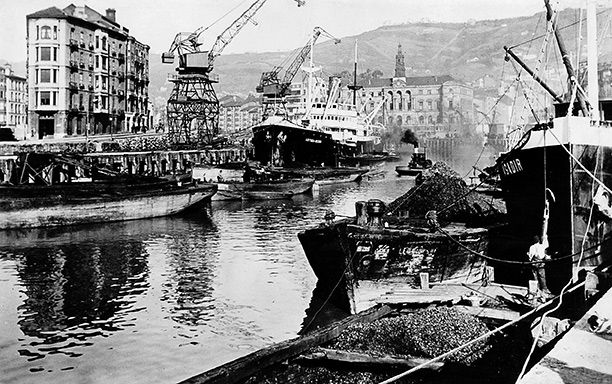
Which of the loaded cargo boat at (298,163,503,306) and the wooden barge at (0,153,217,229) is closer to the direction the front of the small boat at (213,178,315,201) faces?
the loaded cargo boat

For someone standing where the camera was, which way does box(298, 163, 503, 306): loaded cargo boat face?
facing the viewer and to the left of the viewer

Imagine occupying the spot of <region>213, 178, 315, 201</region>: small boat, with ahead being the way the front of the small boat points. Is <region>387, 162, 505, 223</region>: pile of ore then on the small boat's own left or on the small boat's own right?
on the small boat's own right

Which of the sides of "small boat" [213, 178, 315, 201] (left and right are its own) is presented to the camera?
right

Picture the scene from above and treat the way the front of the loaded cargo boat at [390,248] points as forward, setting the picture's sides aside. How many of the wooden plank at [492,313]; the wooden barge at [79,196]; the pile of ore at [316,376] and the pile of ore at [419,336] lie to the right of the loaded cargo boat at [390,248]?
1

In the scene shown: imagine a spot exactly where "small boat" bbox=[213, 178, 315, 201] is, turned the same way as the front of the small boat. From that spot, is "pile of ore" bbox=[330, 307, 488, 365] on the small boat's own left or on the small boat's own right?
on the small boat's own right

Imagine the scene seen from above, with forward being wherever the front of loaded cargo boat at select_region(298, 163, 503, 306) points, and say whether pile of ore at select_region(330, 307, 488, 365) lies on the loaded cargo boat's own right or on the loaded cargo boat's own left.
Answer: on the loaded cargo boat's own left

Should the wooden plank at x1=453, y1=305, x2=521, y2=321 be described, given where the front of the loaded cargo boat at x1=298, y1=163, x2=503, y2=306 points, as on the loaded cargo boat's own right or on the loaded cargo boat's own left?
on the loaded cargo boat's own left

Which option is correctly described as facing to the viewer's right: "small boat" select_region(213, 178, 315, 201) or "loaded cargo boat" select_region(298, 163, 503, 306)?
"small boat" select_region(213, 178, 315, 201)
